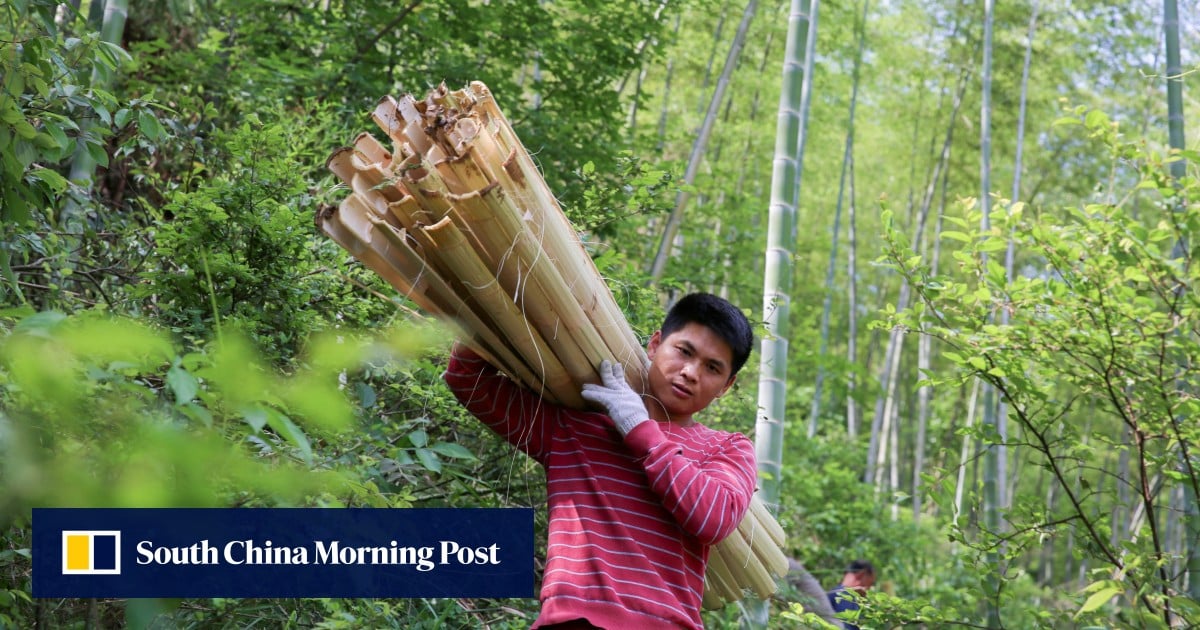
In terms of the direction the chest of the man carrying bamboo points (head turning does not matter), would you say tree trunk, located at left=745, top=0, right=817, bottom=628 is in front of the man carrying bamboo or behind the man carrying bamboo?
behind

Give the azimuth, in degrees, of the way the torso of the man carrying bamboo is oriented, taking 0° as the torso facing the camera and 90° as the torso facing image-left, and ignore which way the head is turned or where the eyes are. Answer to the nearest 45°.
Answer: approximately 0°

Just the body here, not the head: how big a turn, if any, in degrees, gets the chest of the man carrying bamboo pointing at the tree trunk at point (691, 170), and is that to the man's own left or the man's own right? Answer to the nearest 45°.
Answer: approximately 180°
